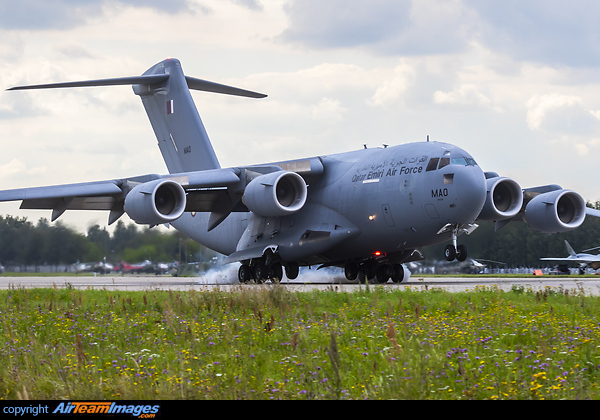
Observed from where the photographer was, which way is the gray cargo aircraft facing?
facing the viewer and to the right of the viewer
